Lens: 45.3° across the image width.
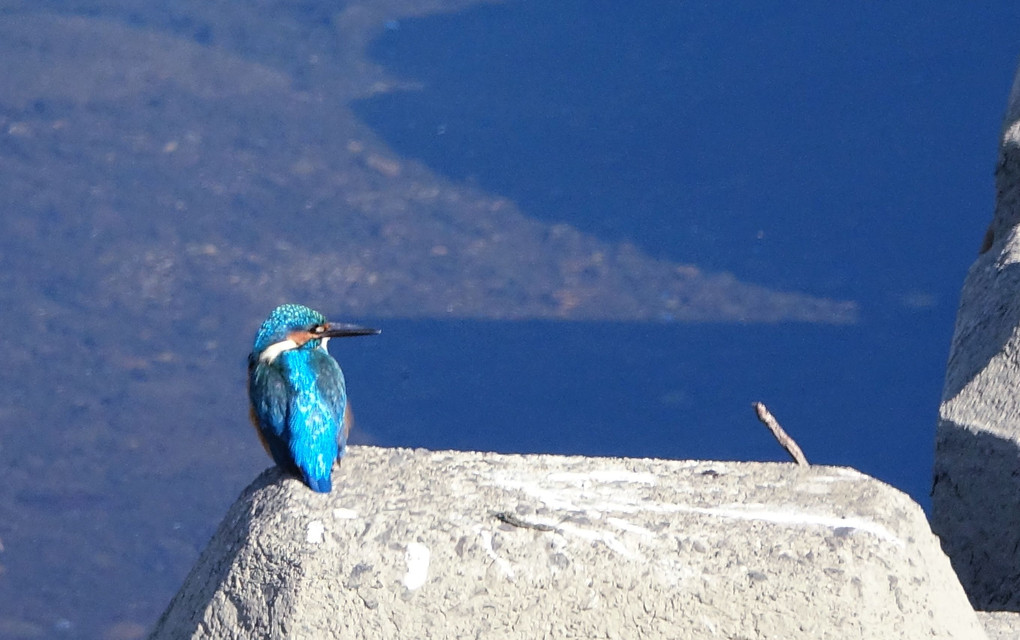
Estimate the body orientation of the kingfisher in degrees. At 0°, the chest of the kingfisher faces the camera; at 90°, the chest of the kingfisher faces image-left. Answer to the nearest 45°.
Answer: approximately 180°
